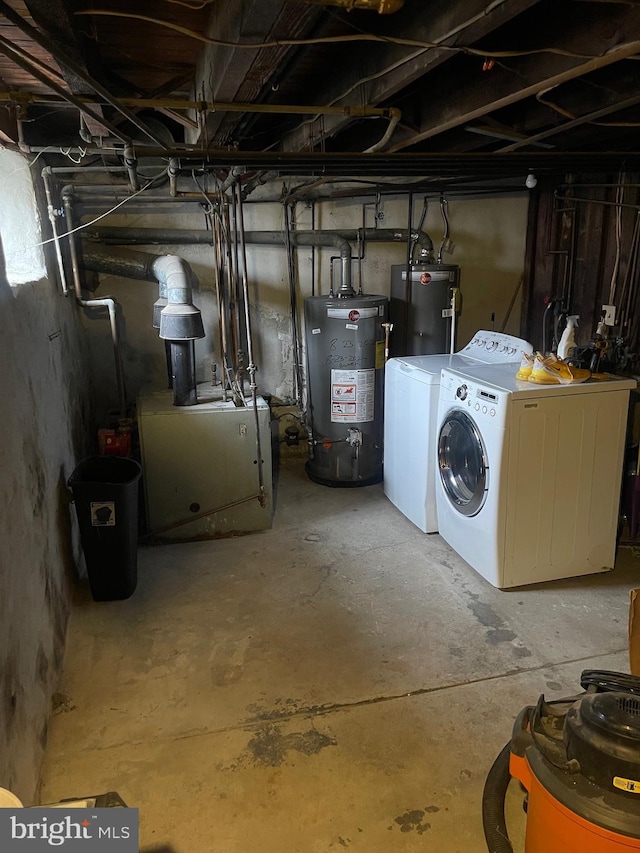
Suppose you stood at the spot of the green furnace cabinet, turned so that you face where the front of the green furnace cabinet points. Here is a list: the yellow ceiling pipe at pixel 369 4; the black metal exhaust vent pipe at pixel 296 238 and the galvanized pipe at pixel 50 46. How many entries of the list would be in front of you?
2

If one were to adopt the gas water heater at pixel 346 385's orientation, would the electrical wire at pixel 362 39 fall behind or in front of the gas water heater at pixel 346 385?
in front

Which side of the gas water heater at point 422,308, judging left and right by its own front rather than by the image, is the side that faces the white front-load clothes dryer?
front

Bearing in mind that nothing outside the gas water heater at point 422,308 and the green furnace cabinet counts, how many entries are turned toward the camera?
2

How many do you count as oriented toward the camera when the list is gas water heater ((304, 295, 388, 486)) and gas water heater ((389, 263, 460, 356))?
2

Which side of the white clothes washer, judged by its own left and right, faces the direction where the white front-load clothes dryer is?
left

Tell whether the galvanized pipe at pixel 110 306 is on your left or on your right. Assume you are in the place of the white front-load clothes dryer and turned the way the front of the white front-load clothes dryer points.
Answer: on your right

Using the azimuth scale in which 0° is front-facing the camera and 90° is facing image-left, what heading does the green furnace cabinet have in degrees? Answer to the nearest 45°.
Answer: approximately 0°

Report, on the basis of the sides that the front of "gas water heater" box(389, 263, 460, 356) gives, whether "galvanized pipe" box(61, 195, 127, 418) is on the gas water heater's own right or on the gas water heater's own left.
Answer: on the gas water heater's own right

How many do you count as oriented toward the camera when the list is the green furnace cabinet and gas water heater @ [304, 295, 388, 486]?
2

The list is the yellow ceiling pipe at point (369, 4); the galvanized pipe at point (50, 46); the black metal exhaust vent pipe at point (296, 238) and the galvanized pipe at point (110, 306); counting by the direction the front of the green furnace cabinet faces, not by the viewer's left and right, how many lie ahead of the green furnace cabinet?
2

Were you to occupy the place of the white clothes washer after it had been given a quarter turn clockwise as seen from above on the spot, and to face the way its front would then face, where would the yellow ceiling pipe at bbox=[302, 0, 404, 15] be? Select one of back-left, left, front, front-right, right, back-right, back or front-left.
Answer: back-left

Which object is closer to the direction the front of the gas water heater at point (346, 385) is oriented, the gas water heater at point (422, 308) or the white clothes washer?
the white clothes washer

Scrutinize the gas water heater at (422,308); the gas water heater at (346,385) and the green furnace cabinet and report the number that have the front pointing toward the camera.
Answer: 3

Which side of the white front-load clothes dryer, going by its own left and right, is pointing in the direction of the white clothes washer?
right
